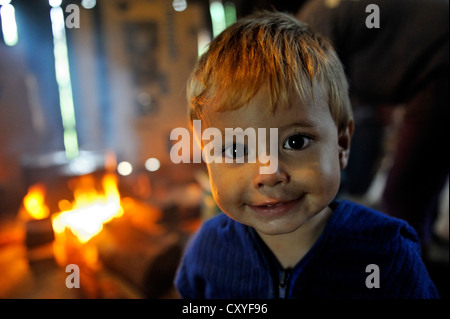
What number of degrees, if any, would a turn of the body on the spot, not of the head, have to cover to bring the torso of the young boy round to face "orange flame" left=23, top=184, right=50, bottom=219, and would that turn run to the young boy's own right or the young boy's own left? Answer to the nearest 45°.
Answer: approximately 135° to the young boy's own right

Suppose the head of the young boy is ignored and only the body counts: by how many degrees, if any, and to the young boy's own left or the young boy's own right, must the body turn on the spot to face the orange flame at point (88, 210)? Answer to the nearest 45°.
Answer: approximately 135° to the young boy's own right

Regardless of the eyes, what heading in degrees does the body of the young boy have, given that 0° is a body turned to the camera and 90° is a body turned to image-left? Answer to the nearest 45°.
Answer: approximately 0°
